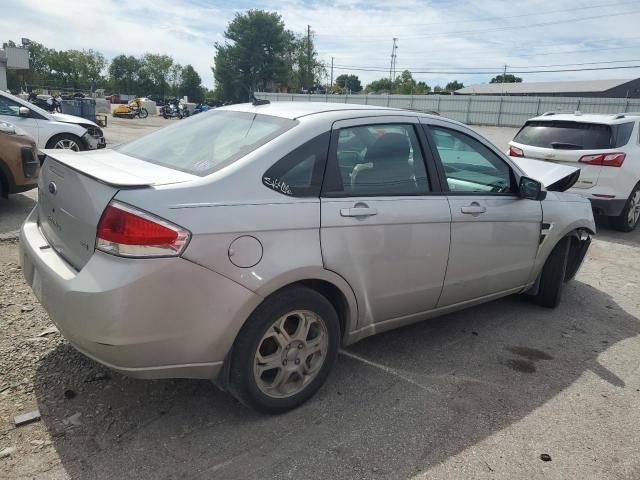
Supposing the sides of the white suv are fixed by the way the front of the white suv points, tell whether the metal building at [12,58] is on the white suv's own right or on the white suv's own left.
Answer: on the white suv's own left

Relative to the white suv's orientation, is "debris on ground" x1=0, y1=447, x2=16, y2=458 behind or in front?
behind

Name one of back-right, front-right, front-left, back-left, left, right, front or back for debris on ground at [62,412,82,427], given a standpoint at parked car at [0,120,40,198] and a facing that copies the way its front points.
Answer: front-right

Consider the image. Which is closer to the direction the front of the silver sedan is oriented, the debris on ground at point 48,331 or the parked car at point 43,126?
the parked car

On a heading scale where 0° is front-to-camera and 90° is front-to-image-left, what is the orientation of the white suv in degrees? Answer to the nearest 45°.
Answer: approximately 225°

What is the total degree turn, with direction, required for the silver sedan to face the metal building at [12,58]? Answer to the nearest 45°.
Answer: approximately 90° to its left

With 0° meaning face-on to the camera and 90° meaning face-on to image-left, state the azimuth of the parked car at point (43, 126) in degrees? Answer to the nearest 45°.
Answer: approximately 270°

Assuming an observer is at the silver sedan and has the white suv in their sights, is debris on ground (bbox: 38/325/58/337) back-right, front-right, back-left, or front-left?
back-left

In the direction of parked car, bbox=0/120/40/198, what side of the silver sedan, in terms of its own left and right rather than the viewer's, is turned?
left

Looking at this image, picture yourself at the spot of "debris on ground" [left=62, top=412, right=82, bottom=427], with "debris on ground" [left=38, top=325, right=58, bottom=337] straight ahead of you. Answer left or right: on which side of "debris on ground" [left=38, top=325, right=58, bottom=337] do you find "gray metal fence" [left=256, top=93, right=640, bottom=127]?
right

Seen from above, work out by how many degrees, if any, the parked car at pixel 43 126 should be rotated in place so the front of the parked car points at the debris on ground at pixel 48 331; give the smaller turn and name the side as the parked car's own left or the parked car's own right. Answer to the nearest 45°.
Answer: approximately 90° to the parked car's own right

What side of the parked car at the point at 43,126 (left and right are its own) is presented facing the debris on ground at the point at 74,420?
right
